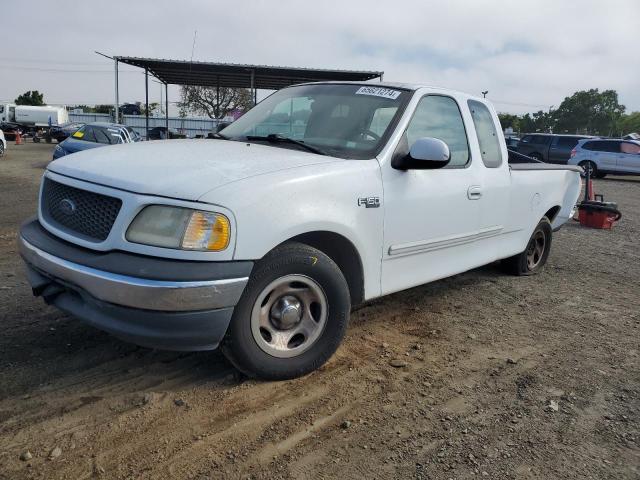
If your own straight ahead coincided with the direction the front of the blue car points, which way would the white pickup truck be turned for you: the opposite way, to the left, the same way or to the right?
the same way

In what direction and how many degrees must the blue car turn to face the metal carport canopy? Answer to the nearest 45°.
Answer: approximately 180°

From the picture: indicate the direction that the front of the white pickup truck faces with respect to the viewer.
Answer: facing the viewer and to the left of the viewer

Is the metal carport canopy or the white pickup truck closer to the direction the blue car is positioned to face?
the white pickup truck

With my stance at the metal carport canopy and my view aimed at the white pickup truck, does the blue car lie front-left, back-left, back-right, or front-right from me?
front-right

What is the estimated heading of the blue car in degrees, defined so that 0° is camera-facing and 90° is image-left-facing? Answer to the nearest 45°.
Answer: approximately 45°

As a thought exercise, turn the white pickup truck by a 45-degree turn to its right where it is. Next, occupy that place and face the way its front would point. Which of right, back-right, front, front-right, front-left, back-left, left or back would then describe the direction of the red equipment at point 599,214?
back-right

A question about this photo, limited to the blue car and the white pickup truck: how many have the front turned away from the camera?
0

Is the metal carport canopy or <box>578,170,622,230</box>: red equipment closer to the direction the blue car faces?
the red equipment

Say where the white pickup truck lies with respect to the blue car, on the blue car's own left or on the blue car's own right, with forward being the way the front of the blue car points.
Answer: on the blue car's own left
